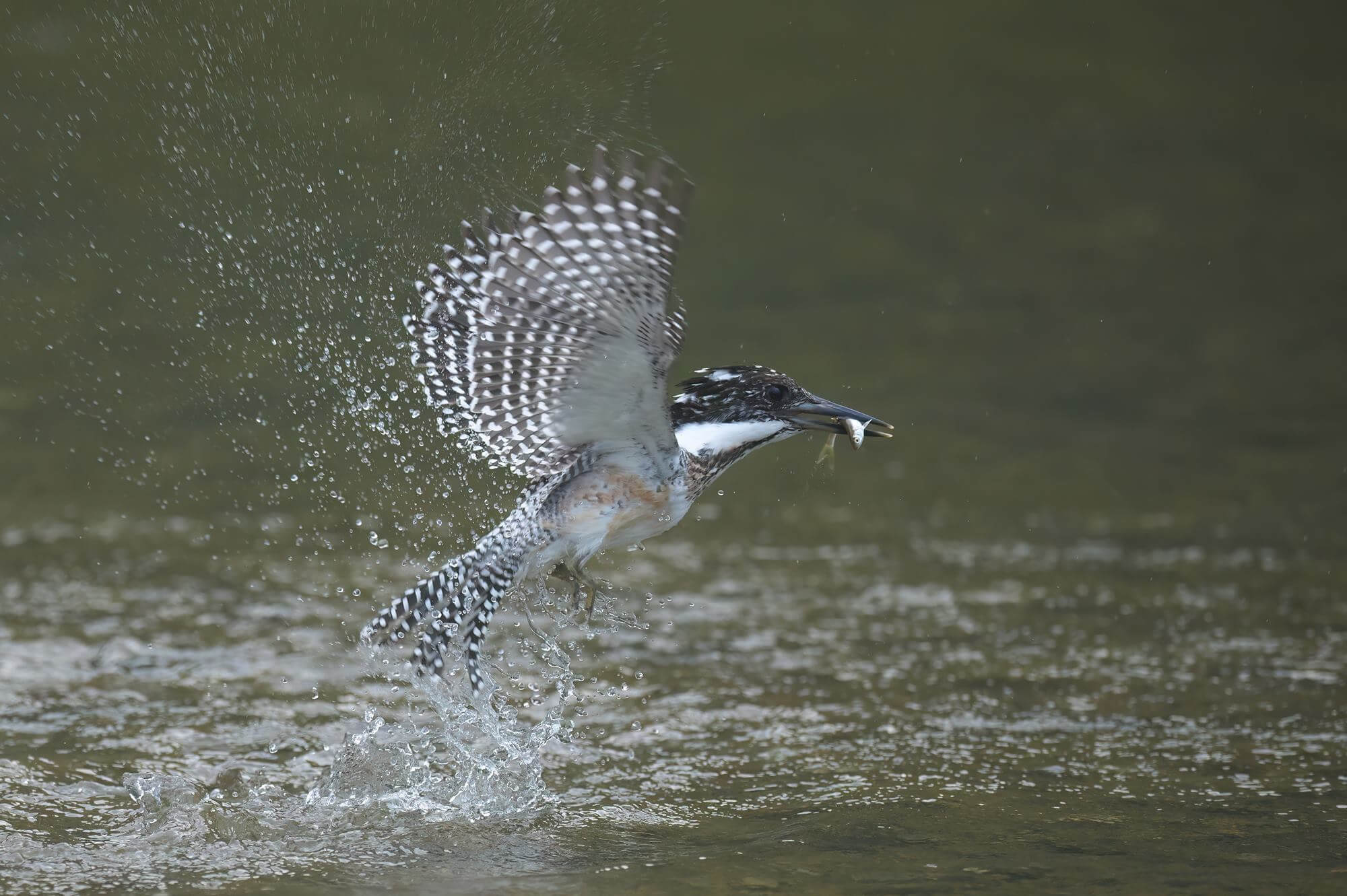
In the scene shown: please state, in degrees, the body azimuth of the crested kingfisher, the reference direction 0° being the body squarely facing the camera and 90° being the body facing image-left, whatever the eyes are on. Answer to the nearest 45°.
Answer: approximately 270°
